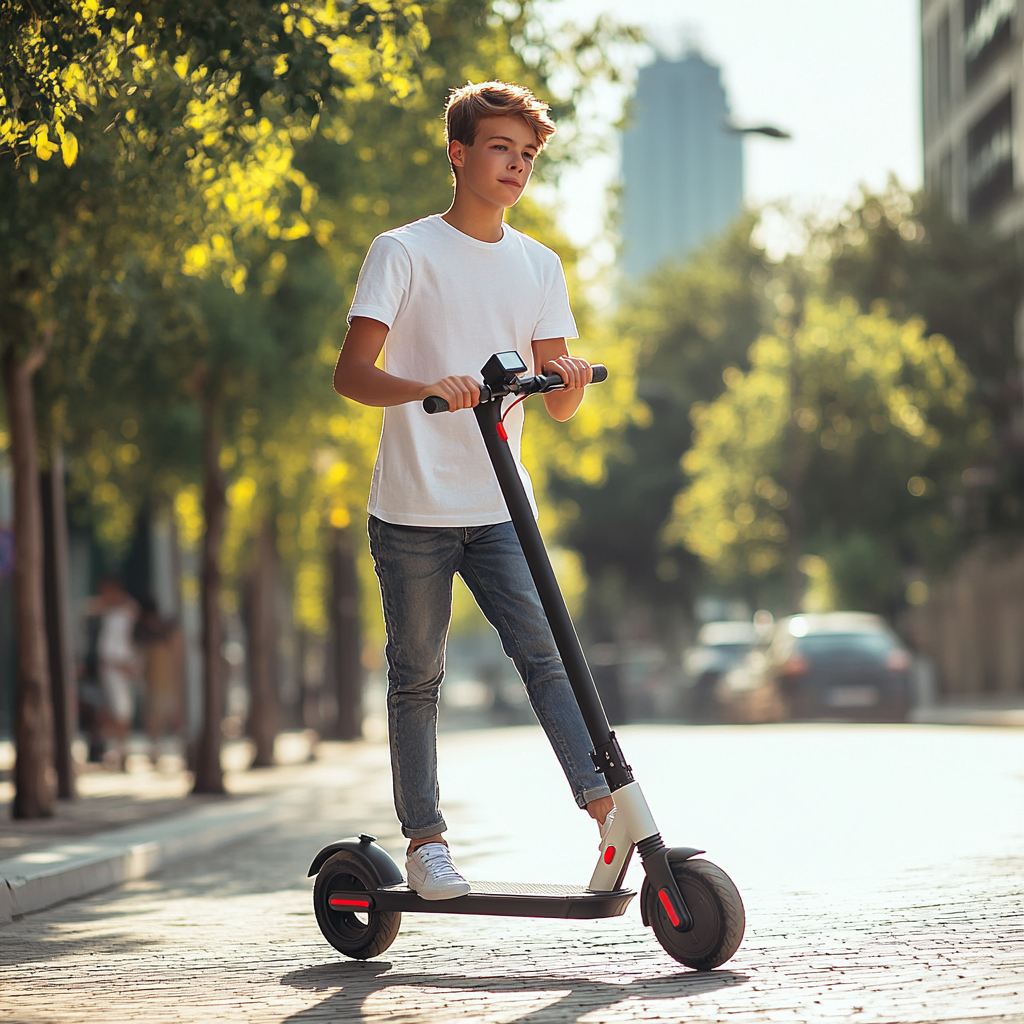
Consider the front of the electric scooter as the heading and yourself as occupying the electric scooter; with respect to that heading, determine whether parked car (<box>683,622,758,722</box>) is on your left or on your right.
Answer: on your left

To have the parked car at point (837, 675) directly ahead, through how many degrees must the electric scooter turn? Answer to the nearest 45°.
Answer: approximately 135° to its left

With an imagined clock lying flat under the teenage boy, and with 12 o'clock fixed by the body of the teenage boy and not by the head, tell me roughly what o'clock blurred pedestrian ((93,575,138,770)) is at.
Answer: The blurred pedestrian is roughly at 7 o'clock from the teenage boy.

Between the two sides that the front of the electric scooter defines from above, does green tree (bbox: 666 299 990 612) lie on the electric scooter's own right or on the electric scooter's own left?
on the electric scooter's own left

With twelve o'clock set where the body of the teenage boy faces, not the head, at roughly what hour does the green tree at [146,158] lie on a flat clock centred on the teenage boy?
The green tree is roughly at 7 o'clock from the teenage boy.

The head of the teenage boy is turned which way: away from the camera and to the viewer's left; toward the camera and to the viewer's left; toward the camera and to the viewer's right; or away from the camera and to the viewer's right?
toward the camera and to the viewer's right

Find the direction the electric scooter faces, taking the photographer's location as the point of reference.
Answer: facing the viewer and to the right of the viewer

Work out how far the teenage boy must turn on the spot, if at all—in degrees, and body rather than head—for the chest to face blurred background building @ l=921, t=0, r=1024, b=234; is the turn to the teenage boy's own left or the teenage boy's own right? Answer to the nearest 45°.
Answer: approximately 135° to the teenage boy's own left
